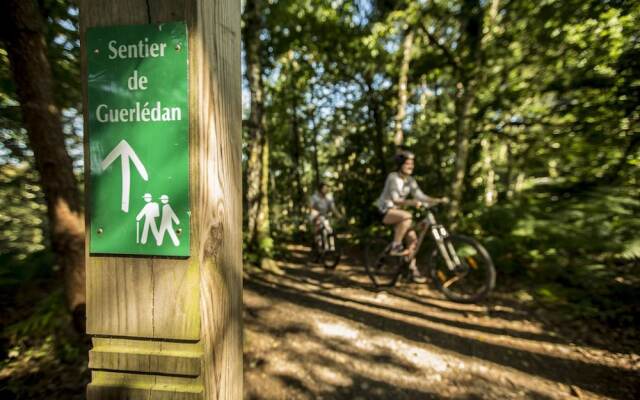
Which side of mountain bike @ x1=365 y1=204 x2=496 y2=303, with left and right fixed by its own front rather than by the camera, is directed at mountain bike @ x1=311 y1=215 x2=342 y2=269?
back

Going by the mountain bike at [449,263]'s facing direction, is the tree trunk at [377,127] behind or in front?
behind

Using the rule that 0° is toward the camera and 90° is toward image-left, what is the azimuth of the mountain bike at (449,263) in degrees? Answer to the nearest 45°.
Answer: approximately 315°

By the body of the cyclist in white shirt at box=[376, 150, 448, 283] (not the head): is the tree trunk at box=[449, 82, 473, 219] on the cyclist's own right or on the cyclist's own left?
on the cyclist's own left

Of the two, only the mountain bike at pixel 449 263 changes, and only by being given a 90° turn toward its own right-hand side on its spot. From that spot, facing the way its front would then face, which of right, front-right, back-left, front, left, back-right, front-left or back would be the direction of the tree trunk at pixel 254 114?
front-right
